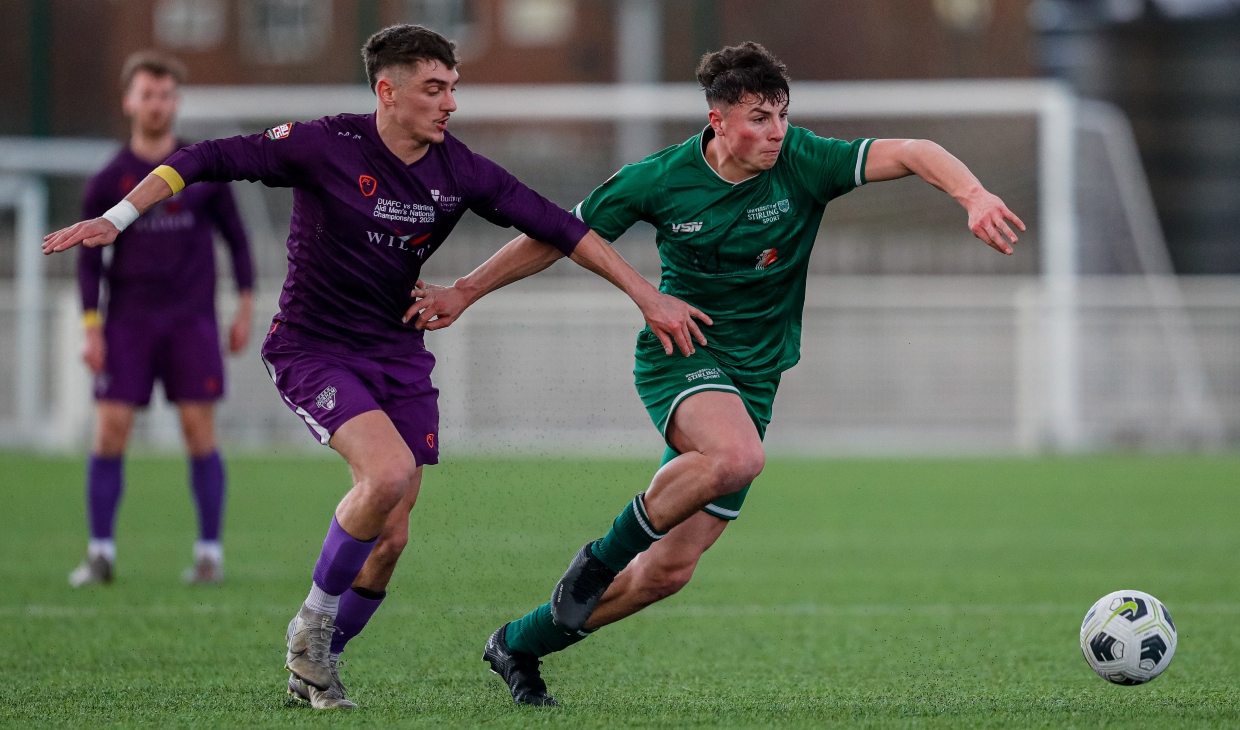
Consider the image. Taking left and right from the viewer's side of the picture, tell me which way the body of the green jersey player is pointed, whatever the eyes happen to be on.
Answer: facing the viewer and to the right of the viewer

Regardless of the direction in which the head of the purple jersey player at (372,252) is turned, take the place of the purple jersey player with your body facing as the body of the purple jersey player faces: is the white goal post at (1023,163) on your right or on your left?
on your left

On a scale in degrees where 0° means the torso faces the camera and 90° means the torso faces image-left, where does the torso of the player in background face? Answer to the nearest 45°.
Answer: approximately 0°

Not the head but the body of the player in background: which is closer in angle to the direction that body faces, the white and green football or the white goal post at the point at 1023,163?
the white and green football

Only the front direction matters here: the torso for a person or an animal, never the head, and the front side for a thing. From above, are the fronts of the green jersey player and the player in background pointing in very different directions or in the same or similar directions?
same or similar directions

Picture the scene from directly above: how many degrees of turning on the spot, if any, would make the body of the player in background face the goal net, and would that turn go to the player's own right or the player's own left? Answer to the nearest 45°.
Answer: approximately 135° to the player's own left

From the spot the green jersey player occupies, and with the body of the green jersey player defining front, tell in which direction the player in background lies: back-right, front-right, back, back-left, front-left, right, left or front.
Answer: back

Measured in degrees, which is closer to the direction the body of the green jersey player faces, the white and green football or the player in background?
the white and green football

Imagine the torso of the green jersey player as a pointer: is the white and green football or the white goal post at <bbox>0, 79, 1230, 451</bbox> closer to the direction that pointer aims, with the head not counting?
the white and green football

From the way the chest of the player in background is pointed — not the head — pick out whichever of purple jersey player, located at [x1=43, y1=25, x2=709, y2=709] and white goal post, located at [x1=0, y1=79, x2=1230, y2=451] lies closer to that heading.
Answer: the purple jersey player

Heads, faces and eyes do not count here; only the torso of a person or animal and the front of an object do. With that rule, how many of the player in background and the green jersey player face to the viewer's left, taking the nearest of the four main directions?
0

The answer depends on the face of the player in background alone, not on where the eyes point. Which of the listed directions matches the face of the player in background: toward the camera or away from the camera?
toward the camera

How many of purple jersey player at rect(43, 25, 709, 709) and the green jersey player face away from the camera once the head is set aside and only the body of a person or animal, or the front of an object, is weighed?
0

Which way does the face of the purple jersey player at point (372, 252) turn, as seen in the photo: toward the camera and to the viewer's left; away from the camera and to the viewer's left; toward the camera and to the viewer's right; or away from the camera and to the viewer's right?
toward the camera and to the viewer's right
